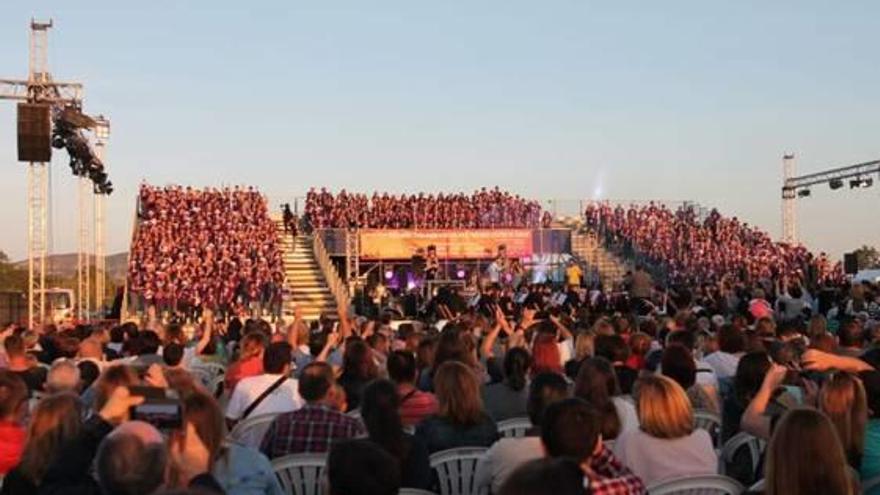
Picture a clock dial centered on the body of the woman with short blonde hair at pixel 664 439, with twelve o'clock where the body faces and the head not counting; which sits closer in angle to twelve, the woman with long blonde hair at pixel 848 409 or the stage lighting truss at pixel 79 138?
the stage lighting truss

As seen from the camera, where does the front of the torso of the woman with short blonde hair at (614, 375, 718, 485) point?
away from the camera

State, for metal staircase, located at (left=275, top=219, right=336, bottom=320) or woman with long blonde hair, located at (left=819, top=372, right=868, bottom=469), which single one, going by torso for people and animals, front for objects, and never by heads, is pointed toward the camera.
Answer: the metal staircase

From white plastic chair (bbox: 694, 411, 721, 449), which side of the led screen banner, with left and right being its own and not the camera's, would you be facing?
front

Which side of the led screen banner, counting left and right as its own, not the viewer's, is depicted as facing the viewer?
front

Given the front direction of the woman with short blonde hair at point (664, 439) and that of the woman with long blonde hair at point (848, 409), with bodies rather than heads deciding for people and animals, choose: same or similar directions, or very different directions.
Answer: same or similar directions

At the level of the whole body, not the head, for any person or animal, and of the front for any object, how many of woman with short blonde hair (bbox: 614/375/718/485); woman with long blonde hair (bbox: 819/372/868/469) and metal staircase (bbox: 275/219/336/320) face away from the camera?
2

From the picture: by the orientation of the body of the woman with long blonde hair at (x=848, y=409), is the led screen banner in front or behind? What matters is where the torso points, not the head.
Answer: in front

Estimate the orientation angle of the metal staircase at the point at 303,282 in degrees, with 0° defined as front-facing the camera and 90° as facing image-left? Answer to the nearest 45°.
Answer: approximately 0°

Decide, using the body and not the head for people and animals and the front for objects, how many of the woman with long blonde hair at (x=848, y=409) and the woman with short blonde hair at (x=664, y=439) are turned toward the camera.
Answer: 0

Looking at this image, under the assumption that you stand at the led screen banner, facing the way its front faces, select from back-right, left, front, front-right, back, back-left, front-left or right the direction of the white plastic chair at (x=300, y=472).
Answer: front

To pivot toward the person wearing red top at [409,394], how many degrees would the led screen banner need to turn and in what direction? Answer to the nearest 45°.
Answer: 0° — it already faces them

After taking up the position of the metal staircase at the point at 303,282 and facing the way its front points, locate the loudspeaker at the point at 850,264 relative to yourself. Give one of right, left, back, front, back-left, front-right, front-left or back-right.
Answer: left

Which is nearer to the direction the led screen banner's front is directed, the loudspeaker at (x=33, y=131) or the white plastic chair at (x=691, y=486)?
the white plastic chair

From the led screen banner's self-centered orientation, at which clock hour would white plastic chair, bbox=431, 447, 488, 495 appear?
The white plastic chair is roughly at 12 o'clock from the led screen banner.

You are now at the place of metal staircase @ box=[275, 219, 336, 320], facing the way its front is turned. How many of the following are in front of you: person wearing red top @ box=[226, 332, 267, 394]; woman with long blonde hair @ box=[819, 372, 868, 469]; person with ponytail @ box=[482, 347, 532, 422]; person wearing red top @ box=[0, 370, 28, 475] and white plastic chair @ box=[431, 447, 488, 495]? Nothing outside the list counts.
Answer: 5

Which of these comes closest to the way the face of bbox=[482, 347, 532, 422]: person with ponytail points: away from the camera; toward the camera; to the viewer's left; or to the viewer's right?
away from the camera

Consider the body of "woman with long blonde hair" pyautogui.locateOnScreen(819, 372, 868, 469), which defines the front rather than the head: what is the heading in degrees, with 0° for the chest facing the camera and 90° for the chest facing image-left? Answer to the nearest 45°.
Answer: approximately 180°

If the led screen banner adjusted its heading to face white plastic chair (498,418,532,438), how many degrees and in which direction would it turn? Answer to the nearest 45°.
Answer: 0° — it already faces it

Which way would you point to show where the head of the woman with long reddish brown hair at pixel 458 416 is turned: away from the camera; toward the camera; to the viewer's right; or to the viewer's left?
away from the camera
